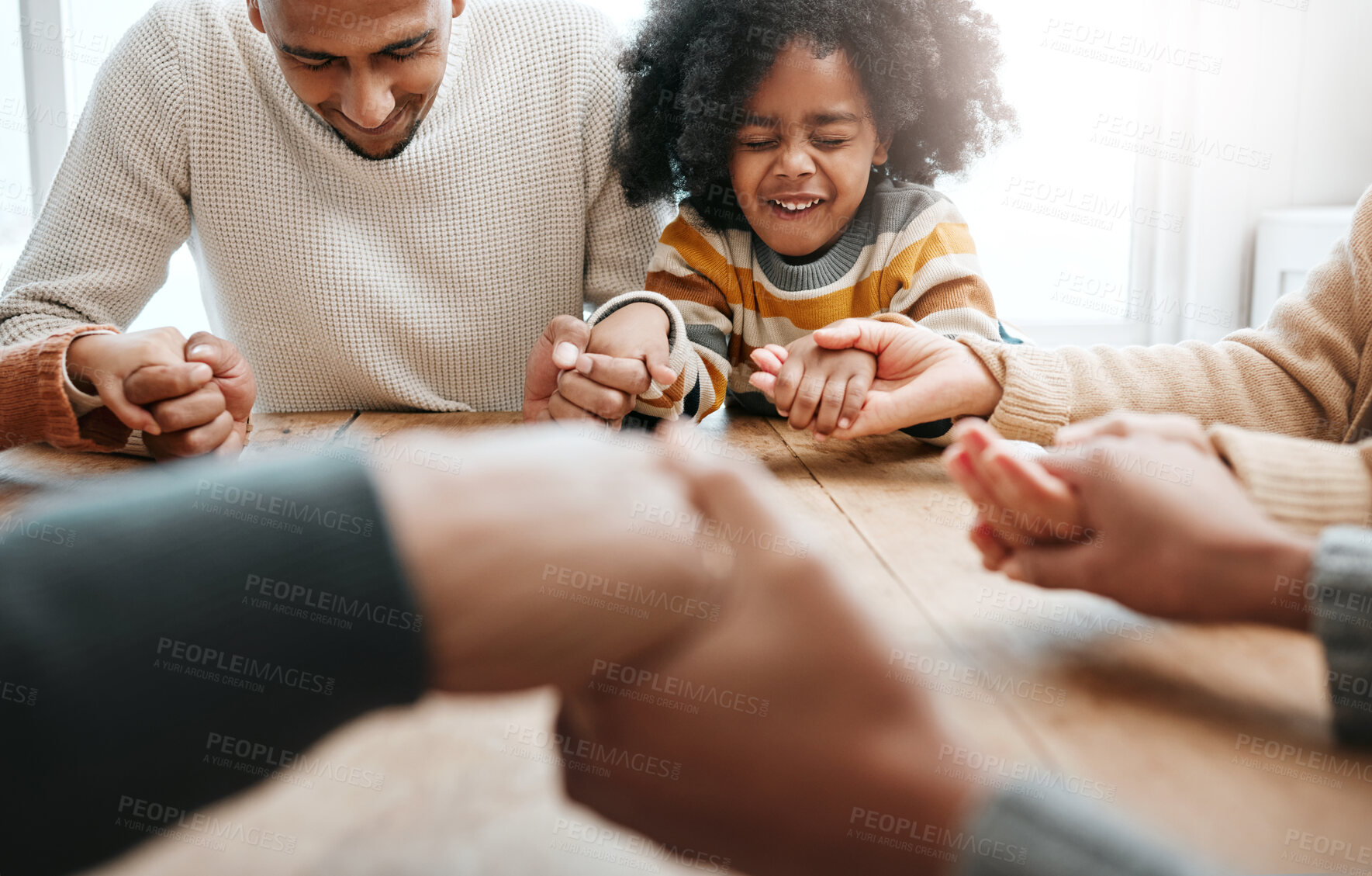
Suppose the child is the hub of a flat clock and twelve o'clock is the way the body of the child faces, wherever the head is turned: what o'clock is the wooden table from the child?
The wooden table is roughly at 12 o'clock from the child.

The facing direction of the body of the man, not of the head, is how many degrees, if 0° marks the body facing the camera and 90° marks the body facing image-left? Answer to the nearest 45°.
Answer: approximately 0°

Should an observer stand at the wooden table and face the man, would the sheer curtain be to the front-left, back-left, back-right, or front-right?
front-right

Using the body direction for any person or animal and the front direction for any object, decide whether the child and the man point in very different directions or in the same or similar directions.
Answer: same or similar directions

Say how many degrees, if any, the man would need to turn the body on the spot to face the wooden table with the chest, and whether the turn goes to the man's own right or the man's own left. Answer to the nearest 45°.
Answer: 0° — they already face it

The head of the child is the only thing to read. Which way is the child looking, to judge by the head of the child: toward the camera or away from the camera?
toward the camera

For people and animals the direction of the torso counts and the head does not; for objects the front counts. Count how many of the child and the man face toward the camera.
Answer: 2
